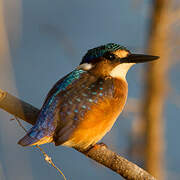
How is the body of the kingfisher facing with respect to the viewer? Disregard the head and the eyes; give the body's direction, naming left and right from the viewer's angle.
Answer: facing to the right of the viewer

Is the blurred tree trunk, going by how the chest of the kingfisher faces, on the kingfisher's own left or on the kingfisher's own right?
on the kingfisher's own left
